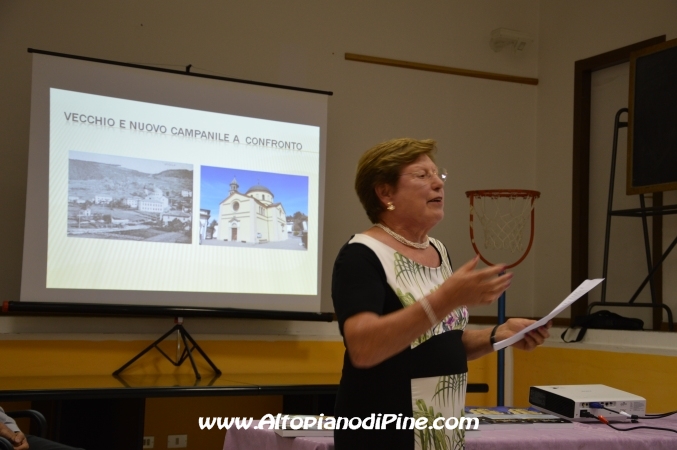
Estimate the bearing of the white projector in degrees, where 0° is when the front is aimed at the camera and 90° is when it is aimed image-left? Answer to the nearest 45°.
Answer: approximately 135°

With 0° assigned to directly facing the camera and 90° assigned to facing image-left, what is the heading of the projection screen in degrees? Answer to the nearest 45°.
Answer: approximately 315°

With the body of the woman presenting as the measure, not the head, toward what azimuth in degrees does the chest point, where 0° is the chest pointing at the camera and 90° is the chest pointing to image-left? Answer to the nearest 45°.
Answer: approximately 315°

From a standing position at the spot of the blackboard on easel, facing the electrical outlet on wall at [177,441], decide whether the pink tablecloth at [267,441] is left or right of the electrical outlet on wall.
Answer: left

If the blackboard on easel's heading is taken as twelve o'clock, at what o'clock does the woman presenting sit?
The woman presenting is roughly at 11 o'clock from the blackboard on easel.

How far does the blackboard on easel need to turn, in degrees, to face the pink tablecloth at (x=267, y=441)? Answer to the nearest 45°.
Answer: approximately 45° to its left

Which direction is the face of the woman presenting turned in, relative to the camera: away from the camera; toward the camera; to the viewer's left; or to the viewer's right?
to the viewer's right

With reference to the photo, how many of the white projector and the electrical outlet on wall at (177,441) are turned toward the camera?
1
